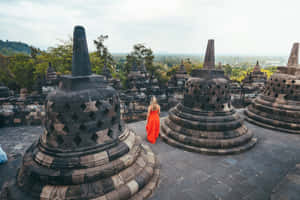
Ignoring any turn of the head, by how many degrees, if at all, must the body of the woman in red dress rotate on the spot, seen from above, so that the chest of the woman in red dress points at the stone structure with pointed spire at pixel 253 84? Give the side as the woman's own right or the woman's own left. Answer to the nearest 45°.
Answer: approximately 45° to the woman's own right

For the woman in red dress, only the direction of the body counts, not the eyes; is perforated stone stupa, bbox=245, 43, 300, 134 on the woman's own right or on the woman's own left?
on the woman's own right

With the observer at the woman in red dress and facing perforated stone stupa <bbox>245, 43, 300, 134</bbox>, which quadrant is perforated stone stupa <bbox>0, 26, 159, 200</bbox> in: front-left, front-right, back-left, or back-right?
back-right

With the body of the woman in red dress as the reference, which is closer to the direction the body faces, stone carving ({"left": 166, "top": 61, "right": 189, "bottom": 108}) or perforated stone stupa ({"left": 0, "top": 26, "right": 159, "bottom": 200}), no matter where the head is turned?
the stone carving

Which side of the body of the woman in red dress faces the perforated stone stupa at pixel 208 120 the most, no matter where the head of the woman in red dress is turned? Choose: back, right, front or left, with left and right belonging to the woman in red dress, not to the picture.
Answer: right

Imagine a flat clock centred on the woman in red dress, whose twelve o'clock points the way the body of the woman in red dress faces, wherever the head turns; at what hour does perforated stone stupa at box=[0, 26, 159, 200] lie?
The perforated stone stupa is roughly at 7 o'clock from the woman in red dress.

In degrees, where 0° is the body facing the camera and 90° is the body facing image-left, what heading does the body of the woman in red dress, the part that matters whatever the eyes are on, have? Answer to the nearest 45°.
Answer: approximately 180°

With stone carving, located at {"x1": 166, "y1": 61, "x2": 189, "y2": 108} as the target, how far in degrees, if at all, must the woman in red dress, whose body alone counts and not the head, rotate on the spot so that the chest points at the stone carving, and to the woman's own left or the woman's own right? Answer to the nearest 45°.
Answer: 0° — they already face it
